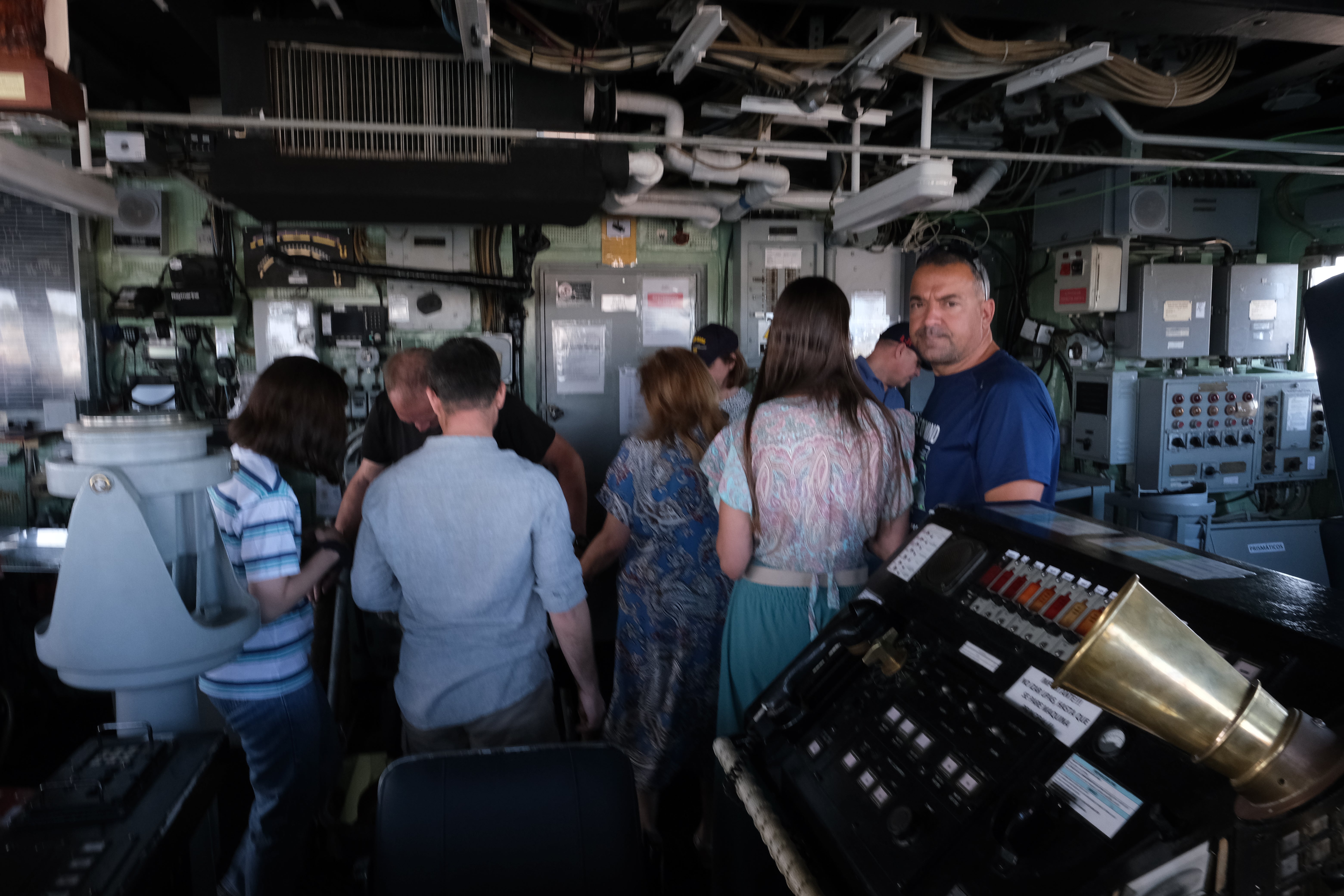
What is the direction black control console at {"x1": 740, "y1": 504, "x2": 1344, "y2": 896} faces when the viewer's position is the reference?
facing the viewer and to the left of the viewer

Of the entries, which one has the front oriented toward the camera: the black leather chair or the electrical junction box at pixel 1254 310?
the electrical junction box

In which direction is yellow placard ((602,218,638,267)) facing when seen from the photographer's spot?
facing the viewer

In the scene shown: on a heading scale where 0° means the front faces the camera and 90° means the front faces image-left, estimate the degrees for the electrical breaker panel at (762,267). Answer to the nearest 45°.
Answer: approximately 0°

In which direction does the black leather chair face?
away from the camera

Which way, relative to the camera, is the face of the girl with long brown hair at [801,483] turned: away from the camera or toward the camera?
away from the camera

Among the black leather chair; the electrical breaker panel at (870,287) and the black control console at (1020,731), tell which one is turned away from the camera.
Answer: the black leather chair

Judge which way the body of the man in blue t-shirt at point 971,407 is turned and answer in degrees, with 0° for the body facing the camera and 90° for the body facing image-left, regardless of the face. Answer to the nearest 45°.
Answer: approximately 45°

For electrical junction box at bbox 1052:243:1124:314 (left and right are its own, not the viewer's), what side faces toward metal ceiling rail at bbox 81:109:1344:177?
front

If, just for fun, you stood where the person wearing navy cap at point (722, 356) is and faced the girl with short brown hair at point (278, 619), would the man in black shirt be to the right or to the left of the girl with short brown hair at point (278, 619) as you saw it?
right

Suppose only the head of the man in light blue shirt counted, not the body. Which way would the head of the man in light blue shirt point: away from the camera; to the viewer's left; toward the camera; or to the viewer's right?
away from the camera

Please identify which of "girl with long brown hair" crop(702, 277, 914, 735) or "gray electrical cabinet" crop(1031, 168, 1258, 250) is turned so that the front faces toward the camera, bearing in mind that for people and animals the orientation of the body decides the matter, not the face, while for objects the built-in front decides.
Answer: the gray electrical cabinet

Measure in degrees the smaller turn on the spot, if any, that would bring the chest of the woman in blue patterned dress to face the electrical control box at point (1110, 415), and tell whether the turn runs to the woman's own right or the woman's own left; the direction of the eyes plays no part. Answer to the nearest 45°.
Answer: approximately 90° to the woman's own right

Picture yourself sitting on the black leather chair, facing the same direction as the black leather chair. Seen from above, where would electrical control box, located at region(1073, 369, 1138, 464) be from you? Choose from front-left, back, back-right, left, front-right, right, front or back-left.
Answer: front-right
